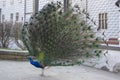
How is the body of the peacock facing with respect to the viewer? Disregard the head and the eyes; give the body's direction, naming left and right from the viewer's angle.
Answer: facing the viewer and to the left of the viewer
